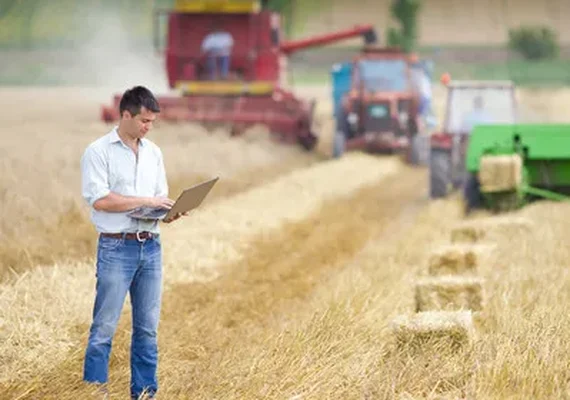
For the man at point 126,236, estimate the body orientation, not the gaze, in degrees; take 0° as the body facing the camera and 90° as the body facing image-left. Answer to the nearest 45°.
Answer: approximately 315°

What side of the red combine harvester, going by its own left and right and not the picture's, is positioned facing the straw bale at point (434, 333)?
front

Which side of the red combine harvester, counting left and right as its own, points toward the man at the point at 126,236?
front

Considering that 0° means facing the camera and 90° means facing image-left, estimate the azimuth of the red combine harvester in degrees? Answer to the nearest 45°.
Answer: approximately 0°

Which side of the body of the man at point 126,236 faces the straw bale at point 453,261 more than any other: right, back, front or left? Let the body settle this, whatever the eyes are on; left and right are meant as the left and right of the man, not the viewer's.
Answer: left

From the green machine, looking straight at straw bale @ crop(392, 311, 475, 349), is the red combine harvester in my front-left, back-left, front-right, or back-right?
back-right

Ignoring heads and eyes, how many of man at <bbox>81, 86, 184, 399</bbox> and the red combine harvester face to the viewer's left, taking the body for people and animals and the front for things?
0

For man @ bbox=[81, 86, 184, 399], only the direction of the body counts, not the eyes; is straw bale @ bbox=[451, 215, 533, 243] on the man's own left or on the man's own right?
on the man's own left

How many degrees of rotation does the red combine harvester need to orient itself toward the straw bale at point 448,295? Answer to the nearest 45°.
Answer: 0° — it already faces it
